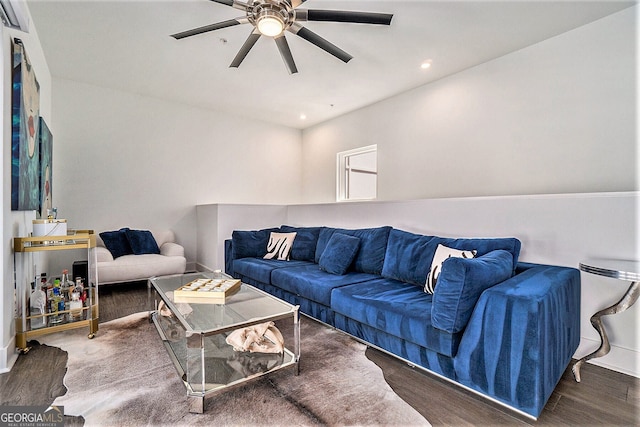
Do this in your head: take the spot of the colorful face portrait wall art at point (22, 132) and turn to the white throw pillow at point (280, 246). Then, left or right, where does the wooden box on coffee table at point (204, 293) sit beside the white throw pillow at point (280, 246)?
right

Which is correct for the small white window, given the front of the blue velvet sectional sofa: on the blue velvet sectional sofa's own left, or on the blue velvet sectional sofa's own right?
on the blue velvet sectional sofa's own right

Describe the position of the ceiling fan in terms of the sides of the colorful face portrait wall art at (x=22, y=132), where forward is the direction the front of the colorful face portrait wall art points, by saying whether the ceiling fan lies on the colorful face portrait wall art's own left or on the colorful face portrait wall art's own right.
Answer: on the colorful face portrait wall art's own right

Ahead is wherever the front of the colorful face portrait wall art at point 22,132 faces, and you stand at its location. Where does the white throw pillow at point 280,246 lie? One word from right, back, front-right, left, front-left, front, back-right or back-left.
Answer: front

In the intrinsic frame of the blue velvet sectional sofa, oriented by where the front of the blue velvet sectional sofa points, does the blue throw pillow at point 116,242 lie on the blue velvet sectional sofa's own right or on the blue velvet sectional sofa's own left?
on the blue velvet sectional sofa's own right

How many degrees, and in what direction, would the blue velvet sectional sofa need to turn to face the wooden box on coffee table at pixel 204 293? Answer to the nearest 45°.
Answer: approximately 45° to its right

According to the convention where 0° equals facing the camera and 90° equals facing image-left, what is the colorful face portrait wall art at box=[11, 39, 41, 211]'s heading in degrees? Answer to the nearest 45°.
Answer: approximately 270°

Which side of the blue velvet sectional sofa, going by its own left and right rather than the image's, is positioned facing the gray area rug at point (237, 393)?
front

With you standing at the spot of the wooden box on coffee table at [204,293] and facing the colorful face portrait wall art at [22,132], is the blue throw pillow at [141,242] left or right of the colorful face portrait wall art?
right

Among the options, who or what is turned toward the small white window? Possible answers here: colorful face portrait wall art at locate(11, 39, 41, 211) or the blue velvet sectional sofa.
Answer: the colorful face portrait wall art

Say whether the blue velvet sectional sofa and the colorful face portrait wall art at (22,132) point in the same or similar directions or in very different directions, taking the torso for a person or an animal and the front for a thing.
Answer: very different directions

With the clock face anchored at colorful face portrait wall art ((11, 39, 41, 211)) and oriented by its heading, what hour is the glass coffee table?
The glass coffee table is roughly at 2 o'clock from the colorful face portrait wall art.
